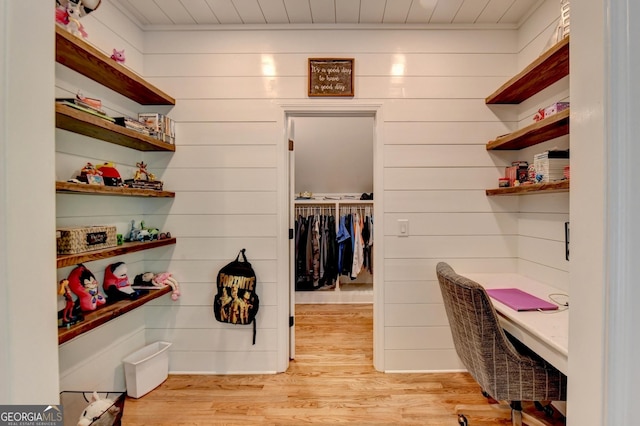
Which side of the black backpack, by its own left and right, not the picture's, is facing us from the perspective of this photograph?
front

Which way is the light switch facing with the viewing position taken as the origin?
facing the viewer

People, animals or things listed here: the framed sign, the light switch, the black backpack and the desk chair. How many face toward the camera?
3

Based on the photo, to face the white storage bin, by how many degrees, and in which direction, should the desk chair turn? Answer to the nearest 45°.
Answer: approximately 135° to its left

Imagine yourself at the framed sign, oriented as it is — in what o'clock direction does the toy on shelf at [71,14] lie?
The toy on shelf is roughly at 2 o'clock from the framed sign.

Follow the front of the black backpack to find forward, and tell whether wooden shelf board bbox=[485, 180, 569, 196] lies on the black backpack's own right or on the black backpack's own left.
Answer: on the black backpack's own left

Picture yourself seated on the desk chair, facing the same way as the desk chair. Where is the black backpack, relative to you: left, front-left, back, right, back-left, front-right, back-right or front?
back-left

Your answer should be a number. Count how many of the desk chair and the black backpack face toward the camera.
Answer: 1

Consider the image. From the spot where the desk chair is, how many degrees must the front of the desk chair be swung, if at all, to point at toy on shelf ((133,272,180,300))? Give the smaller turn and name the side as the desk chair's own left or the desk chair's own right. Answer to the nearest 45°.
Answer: approximately 135° to the desk chair's own left

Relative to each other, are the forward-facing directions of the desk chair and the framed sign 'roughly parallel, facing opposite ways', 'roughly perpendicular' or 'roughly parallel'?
roughly perpendicular

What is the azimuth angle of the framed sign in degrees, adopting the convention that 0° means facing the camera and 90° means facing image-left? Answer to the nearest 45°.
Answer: approximately 0°

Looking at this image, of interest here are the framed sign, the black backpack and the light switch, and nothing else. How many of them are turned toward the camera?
3

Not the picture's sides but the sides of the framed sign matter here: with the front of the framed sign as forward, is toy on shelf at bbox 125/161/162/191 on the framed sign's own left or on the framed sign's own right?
on the framed sign's own right

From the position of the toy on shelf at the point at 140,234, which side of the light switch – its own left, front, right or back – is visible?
right

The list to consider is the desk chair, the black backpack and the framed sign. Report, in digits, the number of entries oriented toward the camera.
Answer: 2

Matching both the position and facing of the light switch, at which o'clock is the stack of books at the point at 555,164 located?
The stack of books is roughly at 10 o'clock from the light switch.
